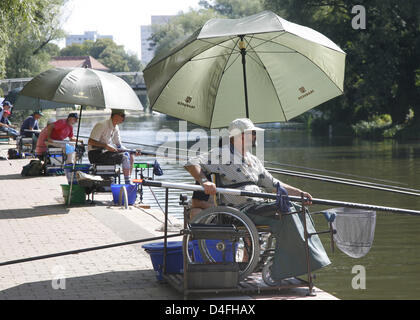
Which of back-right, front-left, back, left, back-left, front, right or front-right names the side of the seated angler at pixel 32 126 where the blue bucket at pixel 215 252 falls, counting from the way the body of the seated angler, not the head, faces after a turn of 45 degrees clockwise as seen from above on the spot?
front-right

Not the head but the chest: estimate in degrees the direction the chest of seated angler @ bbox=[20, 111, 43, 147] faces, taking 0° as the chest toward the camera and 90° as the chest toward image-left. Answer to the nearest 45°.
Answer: approximately 270°

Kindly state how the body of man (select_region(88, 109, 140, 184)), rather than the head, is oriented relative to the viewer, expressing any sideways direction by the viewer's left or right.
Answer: facing to the right of the viewer

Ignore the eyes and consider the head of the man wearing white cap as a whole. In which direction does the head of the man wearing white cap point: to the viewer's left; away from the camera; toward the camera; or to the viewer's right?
to the viewer's right

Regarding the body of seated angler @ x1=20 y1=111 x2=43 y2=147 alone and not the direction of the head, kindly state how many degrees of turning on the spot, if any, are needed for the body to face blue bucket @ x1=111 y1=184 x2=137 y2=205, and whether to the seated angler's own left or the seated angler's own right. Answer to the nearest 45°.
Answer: approximately 90° to the seated angler's own right

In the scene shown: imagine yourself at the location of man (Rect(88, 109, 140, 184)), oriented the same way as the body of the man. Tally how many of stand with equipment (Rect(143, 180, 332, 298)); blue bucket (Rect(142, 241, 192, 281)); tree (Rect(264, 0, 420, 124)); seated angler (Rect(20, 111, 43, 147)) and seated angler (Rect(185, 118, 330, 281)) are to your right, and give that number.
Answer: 3

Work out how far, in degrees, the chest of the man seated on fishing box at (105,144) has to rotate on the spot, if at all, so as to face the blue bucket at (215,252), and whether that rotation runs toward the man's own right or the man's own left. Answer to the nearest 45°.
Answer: approximately 90° to the man's own right

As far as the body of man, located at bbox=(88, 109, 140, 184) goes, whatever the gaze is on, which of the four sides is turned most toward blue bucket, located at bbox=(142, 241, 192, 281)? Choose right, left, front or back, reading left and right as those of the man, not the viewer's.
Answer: right

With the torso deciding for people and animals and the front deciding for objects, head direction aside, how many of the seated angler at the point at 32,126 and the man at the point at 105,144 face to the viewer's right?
2

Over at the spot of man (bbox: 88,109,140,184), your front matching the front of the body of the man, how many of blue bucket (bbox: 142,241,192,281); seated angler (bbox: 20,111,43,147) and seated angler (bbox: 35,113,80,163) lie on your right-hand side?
1
